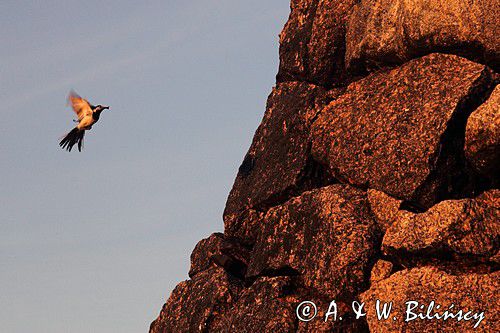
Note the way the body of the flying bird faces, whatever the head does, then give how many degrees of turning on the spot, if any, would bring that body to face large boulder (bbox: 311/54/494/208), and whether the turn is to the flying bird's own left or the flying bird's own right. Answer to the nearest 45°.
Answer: approximately 45° to the flying bird's own right

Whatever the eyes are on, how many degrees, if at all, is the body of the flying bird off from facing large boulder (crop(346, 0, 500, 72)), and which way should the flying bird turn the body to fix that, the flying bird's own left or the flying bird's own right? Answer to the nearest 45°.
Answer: approximately 45° to the flying bird's own right

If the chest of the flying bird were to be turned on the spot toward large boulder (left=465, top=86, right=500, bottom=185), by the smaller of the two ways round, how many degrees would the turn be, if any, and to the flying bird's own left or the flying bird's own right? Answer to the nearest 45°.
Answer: approximately 45° to the flying bird's own right

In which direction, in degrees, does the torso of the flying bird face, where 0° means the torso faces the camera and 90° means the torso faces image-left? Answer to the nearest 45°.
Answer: approximately 270°
